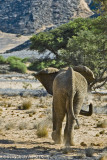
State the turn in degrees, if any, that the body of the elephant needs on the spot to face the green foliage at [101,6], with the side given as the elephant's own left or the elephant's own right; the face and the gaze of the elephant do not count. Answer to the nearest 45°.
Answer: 0° — it already faces it

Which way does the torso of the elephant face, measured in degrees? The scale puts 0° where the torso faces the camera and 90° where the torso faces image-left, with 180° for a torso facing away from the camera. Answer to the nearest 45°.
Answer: approximately 180°
